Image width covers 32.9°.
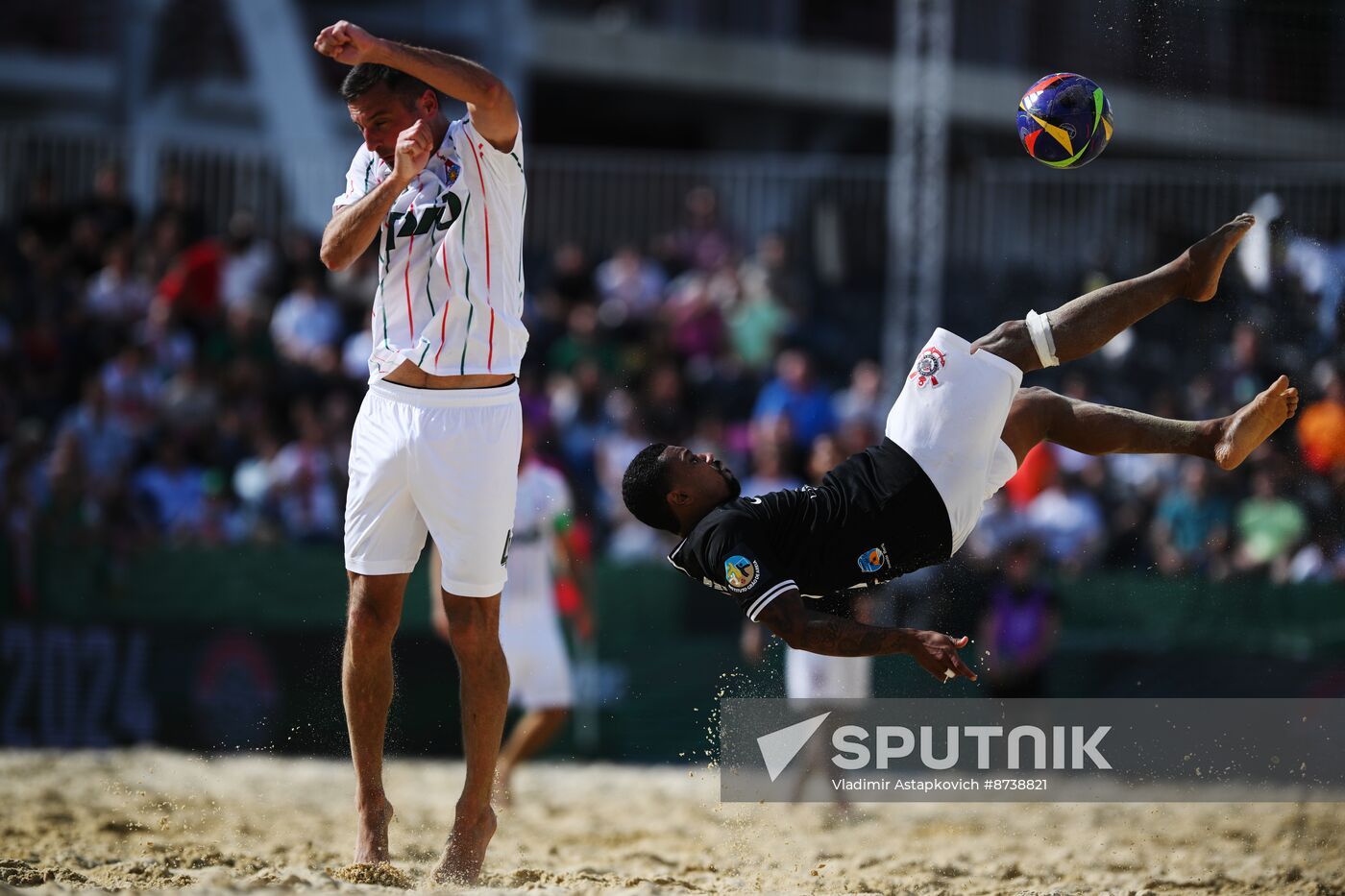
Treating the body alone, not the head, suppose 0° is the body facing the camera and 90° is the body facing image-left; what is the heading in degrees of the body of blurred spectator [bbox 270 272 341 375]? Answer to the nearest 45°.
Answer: approximately 0°

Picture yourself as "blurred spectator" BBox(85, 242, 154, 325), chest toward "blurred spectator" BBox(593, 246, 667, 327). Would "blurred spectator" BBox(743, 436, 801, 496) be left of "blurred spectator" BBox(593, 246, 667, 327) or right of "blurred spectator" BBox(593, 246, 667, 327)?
right

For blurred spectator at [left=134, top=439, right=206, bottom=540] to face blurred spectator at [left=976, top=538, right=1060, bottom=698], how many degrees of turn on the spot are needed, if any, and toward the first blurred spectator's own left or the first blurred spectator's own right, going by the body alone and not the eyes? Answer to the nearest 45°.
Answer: approximately 45° to the first blurred spectator's own left

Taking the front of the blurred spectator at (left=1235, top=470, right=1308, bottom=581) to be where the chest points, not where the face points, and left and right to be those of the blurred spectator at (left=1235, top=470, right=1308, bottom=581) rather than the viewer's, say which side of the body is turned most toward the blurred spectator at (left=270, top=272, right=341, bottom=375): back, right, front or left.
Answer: right

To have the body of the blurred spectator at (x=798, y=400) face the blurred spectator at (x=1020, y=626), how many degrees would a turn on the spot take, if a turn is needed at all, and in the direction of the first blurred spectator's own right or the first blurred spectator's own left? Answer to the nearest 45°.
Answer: approximately 45° to the first blurred spectator's own left
